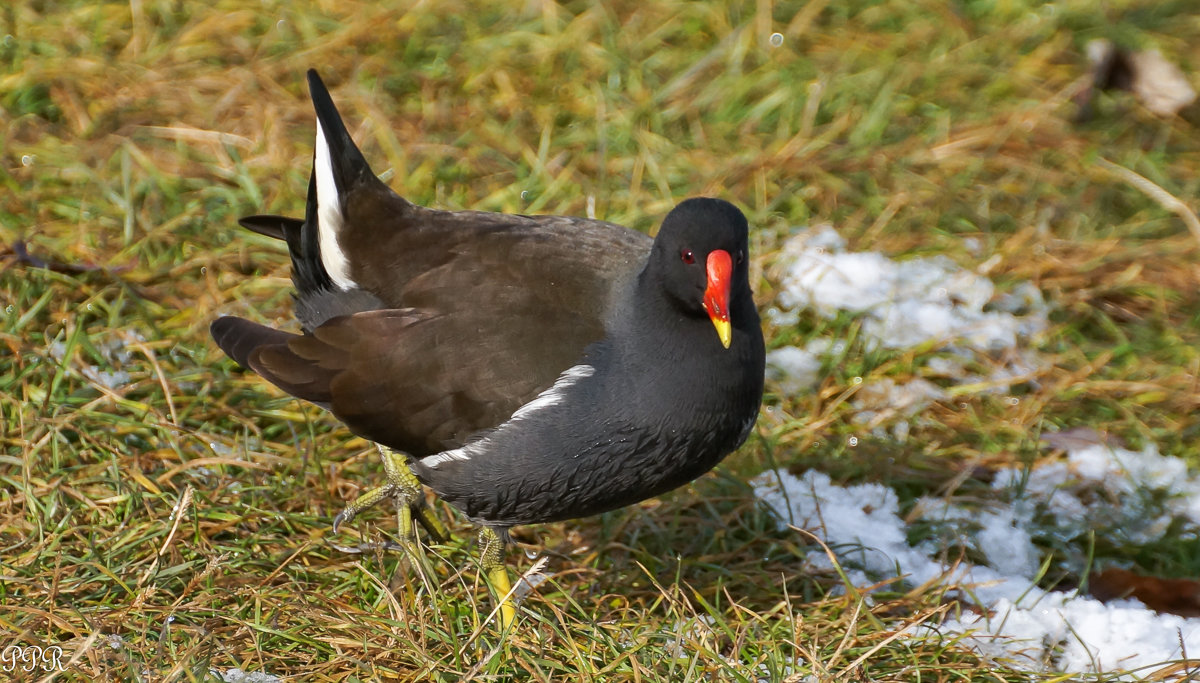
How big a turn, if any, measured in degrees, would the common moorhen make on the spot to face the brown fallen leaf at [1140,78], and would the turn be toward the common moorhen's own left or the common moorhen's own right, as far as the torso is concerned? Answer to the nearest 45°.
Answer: approximately 90° to the common moorhen's own left

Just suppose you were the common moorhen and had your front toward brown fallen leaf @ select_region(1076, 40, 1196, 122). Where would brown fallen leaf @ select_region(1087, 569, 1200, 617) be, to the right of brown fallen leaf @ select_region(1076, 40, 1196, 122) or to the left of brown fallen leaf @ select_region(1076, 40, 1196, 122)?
right

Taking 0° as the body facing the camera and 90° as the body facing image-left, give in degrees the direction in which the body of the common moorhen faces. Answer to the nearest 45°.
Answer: approximately 315°
